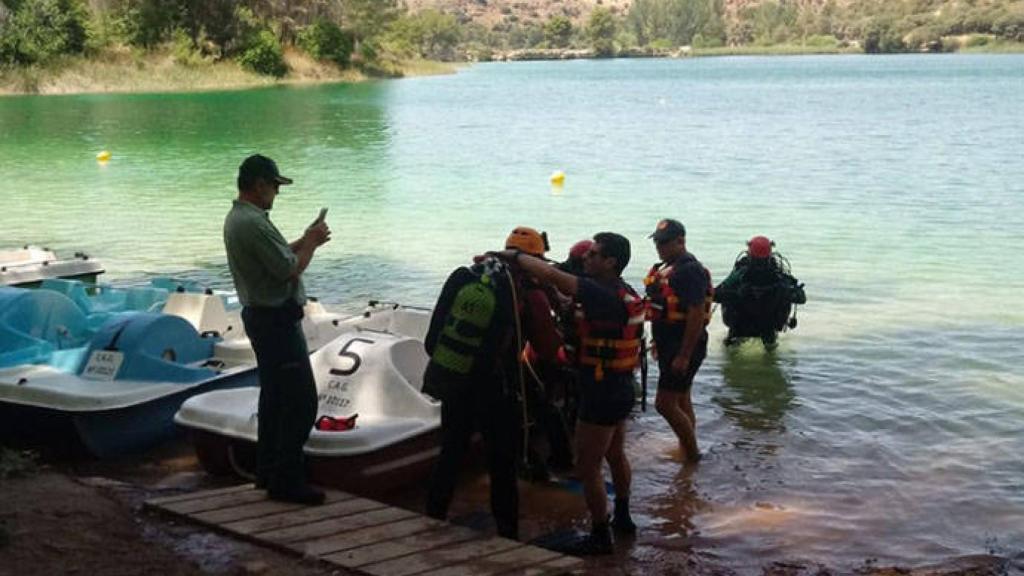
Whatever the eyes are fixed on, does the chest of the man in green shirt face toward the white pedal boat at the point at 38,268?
no

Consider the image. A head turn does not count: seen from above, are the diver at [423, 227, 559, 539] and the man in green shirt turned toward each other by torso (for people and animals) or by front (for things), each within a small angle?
no

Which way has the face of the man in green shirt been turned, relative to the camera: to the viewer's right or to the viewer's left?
to the viewer's right

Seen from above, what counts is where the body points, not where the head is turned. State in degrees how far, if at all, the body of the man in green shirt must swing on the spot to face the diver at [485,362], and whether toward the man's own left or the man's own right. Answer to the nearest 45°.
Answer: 0° — they already face them

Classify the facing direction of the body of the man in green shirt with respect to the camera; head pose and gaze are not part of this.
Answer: to the viewer's right

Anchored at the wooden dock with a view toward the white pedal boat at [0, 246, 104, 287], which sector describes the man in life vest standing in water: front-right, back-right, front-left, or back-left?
front-right

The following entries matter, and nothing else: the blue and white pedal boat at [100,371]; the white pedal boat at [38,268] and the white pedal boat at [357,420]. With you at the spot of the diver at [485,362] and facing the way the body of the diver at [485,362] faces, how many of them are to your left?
3

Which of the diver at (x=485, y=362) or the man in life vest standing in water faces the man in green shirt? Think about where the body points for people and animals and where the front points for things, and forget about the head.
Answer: the man in life vest standing in water

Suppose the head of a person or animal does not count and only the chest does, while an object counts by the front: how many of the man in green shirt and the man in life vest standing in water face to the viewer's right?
1

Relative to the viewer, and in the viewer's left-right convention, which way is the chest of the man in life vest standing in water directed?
facing the viewer and to the left of the viewer

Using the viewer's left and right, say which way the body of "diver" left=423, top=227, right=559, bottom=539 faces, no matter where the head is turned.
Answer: facing away from the viewer and to the right of the viewer

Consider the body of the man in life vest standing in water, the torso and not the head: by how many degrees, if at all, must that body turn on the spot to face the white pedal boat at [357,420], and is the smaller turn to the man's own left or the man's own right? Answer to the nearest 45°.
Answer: approximately 45° to the man's own right

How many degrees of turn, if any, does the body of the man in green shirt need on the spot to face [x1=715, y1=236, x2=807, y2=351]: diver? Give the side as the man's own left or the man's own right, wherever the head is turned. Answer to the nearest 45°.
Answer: approximately 45° to the man's own left

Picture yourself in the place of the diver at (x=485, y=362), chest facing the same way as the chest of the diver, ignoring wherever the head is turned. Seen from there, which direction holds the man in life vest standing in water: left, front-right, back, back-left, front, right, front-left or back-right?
front

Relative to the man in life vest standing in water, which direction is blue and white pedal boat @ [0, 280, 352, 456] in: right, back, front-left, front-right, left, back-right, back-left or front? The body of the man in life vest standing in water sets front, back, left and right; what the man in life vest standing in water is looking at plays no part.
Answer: front-right

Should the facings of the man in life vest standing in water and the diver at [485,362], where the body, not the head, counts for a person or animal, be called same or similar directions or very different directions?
very different directions
